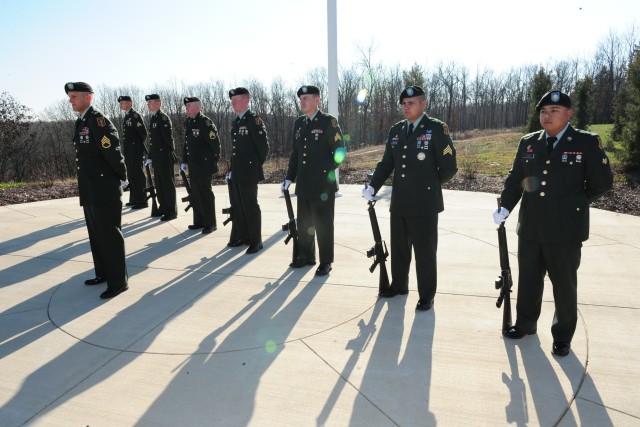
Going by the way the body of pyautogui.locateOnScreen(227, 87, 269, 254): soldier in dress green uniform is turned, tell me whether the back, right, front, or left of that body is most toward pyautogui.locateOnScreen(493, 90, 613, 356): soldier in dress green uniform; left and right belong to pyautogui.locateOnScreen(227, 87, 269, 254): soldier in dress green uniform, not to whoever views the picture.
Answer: left

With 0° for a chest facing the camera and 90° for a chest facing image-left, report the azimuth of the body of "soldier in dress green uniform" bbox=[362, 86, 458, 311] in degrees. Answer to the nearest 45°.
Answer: approximately 45°

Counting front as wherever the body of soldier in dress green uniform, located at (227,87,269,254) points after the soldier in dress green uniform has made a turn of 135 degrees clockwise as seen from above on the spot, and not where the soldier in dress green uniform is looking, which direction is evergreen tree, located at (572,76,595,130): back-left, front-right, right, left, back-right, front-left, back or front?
front-right

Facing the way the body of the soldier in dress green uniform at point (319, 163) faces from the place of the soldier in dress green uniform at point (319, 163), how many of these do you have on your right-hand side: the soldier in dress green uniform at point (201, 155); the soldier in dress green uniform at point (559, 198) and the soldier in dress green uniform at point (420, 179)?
1

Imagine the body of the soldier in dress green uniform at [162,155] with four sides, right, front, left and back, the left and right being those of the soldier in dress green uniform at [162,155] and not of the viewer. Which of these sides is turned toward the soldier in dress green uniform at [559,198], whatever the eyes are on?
left

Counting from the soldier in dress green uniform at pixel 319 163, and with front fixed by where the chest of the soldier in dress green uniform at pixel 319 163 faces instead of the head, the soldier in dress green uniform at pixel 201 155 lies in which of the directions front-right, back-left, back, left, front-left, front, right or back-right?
right

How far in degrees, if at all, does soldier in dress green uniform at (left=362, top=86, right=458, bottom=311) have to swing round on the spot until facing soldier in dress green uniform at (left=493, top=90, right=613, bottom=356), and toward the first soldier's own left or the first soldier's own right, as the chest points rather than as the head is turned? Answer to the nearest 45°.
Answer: approximately 90° to the first soldier's own left

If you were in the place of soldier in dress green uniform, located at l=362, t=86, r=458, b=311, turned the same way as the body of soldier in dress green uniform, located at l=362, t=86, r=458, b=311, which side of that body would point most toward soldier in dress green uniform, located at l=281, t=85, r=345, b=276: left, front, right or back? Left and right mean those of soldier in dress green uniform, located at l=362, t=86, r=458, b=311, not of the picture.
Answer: right
